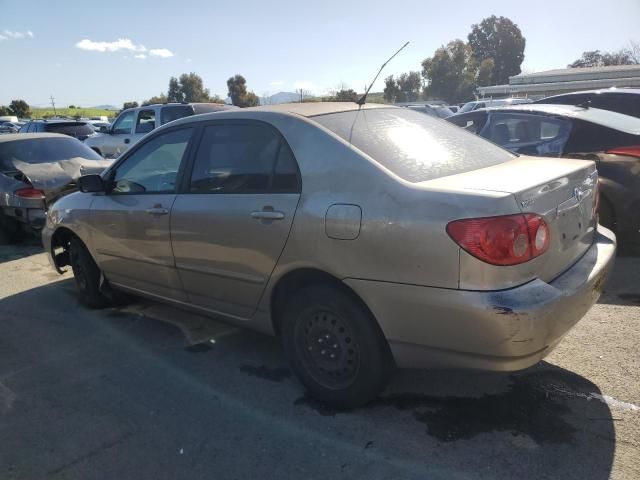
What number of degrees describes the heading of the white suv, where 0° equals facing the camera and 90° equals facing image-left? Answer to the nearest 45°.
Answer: approximately 90°

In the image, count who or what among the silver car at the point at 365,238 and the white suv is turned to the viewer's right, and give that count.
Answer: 0

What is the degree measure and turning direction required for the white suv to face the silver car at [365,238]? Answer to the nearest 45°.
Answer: approximately 90° to its left

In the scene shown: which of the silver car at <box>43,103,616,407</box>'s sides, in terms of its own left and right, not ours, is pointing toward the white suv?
front

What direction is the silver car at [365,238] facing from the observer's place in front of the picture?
facing away from the viewer and to the left of the viewer
